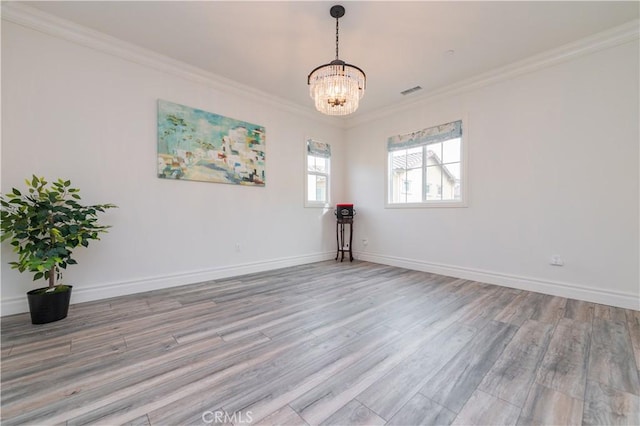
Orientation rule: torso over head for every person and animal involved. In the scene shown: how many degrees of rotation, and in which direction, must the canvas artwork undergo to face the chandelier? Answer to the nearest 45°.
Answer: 0° — it already faces it

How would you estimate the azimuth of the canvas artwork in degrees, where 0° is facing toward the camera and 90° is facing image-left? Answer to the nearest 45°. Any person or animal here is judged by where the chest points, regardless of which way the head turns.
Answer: approximately 315°

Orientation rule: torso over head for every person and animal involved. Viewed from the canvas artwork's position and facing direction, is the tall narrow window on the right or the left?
on its left

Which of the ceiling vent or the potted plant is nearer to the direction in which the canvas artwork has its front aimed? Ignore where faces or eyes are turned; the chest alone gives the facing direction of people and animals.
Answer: the ceiling vent

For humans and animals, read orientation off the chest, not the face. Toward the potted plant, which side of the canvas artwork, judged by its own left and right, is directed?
right

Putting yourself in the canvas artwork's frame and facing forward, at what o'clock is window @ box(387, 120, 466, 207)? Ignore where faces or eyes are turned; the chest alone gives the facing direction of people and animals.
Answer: The window is roughly at 11 o'clock from the canvas artwork.

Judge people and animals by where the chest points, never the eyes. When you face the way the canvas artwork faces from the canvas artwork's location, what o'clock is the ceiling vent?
The ceiling vent is roughly at 11 o'clock from the canvas artwork.
